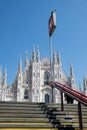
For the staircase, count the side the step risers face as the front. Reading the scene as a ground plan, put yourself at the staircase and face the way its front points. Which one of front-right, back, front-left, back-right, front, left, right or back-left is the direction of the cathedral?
back

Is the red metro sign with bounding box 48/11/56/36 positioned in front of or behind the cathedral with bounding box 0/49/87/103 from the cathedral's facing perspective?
in front

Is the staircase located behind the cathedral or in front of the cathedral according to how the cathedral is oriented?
in front

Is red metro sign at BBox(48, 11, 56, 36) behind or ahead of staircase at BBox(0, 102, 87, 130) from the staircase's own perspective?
behind

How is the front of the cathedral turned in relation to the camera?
facing the viewer and to the right of the viewer

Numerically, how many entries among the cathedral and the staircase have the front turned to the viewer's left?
0
